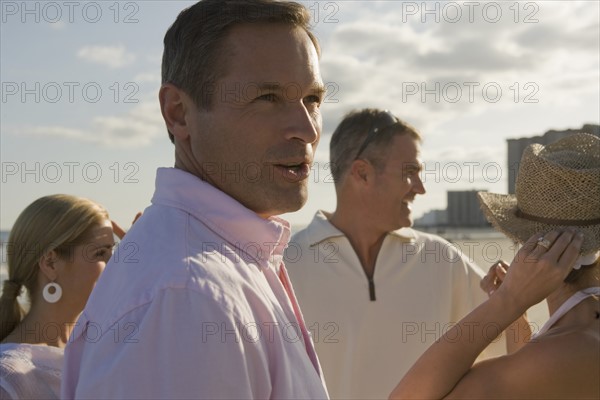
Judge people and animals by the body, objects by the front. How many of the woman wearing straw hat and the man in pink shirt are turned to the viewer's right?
1

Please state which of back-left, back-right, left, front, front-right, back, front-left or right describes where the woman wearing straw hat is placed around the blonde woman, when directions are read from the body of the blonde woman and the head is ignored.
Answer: front-right

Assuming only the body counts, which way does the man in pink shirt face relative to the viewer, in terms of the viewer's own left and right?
facing to the right of the viewer

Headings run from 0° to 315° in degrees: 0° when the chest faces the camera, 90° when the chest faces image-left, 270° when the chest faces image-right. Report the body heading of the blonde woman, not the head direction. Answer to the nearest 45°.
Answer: approximately 270°

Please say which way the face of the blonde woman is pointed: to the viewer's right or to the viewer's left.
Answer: to the viewer's right

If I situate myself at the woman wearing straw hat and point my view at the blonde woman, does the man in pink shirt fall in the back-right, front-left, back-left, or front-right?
front-left

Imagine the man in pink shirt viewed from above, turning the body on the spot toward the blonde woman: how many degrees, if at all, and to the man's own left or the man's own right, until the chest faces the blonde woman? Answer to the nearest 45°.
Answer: approximately 90° to the man's own left

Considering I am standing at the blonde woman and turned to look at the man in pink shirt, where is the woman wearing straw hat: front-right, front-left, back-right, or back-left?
front-left

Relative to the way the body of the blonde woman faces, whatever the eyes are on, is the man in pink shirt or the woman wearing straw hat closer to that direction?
the woman wearing straw hat

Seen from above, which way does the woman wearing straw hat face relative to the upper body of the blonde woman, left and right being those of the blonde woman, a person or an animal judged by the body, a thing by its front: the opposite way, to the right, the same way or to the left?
to the left

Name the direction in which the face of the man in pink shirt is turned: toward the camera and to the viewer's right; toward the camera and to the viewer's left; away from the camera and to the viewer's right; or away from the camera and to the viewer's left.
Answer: toward the camera and to the viewer's right

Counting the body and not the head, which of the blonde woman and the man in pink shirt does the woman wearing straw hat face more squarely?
the blonde woman

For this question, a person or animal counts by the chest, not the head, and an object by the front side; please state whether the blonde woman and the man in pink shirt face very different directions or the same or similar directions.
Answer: same or similar directions

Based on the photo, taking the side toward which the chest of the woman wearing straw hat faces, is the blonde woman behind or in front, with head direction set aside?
in front

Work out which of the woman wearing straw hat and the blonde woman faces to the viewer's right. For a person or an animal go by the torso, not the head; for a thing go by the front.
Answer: the blonde woman

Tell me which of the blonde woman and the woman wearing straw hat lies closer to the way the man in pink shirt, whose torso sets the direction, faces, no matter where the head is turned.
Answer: the woman wearing straw hat

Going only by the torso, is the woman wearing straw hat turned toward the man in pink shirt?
no
